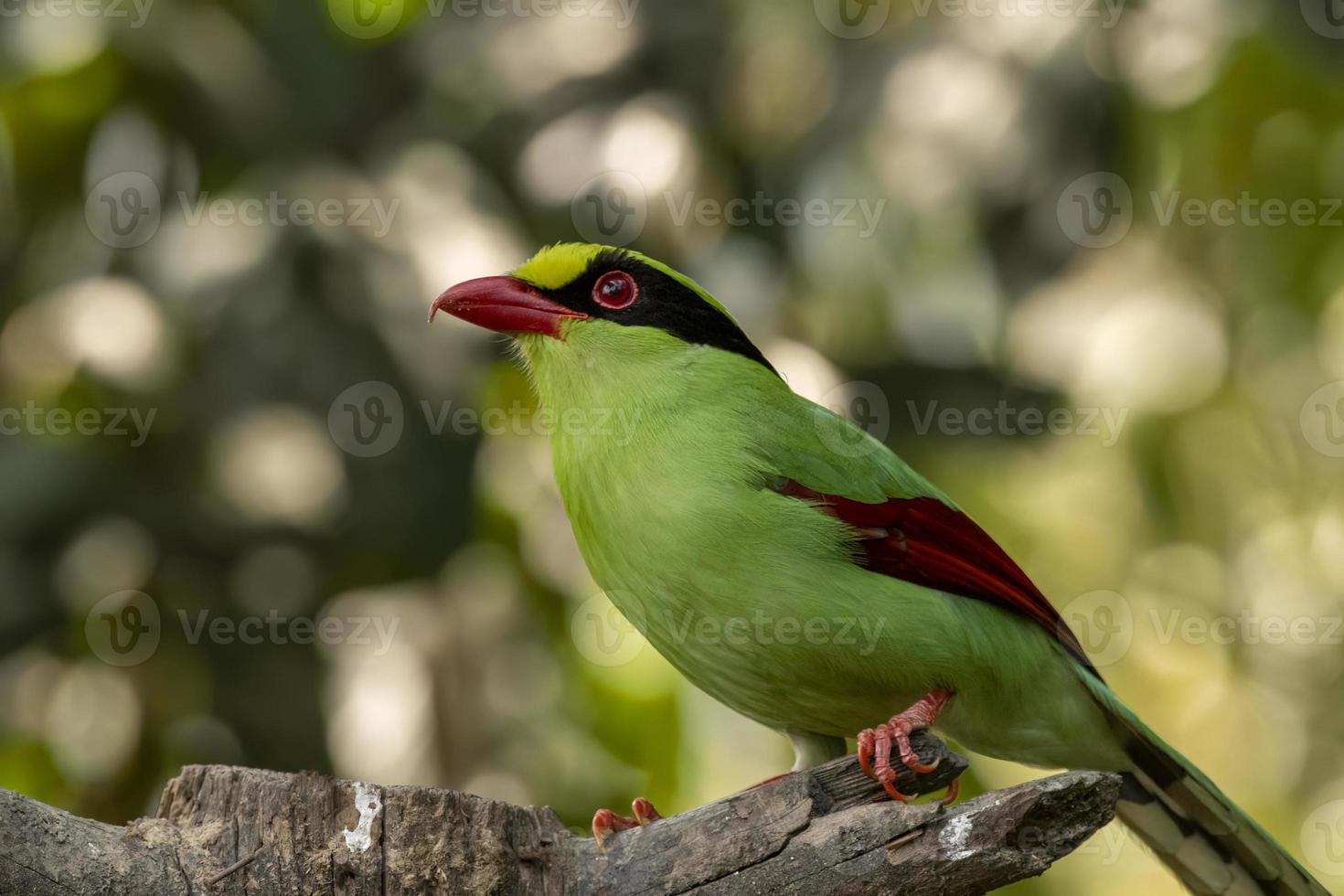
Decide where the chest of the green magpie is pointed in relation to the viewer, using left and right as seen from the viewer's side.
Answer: facing to the left of the viewer
